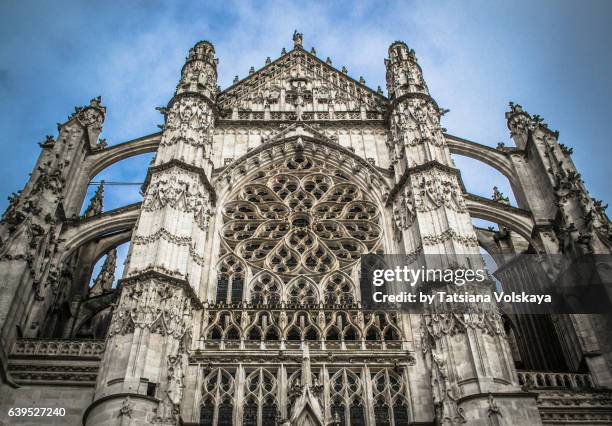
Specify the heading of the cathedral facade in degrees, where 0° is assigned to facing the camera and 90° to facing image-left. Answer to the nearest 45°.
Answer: approximately 0°
